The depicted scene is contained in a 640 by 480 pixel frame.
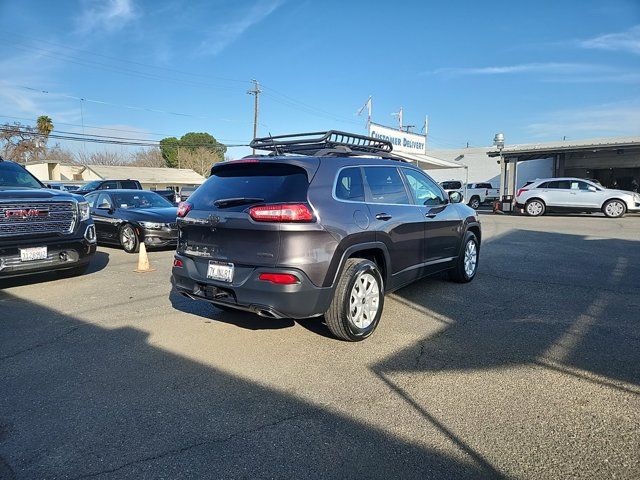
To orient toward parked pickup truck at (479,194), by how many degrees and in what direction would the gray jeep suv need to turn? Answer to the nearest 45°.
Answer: approximately 45° to its left

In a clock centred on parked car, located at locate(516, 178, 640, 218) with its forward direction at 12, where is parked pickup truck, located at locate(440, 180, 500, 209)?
parked pickup truck, located at locate(440, 180, 500, 209) is roughly at 8 o'clock from parked car, located at locate(516, 178, 640, 218).

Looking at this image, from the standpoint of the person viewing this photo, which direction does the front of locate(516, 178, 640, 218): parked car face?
facing to the right of the viewer

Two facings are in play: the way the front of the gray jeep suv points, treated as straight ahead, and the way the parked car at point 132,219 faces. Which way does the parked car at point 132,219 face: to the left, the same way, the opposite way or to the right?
to the right

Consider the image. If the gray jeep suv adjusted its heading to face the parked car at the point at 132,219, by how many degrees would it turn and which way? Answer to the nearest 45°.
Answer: approximately 90° to its left

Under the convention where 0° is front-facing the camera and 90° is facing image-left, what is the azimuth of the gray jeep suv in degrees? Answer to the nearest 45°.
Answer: approximately 225°

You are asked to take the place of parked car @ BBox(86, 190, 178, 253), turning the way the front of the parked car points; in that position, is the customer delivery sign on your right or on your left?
on your left

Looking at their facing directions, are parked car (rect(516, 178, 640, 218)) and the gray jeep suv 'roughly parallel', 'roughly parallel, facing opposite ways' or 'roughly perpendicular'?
roughly perpendicular

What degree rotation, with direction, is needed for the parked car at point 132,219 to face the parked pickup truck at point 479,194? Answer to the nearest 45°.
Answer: approximately 90° to its left
